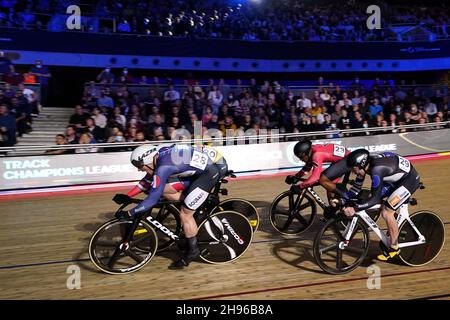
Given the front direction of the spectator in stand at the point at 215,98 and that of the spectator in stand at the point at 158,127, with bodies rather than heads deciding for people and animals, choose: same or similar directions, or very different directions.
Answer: same or similar directions

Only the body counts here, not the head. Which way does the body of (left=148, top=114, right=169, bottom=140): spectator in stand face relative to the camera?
toward the camera

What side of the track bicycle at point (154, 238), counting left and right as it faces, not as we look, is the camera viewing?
left

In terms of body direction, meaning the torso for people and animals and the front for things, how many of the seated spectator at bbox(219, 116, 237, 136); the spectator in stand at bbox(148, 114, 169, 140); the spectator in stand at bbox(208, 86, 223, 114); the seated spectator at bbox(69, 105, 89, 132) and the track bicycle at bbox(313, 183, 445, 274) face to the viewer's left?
1

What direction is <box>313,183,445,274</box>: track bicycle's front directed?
to the viewer's left

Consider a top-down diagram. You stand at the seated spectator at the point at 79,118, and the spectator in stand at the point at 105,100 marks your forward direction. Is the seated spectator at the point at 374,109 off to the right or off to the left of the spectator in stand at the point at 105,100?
right

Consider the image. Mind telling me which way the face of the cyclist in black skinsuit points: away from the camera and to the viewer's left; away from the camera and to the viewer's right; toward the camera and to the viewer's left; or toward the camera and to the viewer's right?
toward the camera and to the viewer's left

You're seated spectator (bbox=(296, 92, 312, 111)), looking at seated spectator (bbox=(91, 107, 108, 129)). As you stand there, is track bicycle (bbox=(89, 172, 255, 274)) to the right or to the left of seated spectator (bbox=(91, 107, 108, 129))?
left

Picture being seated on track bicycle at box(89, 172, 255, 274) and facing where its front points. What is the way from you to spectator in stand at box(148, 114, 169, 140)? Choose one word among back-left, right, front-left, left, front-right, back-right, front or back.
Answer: right

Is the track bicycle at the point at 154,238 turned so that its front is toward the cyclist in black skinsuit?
no

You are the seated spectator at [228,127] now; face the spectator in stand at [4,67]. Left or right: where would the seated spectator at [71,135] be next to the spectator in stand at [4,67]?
left

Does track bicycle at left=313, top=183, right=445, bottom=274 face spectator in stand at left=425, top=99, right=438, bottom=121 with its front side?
no

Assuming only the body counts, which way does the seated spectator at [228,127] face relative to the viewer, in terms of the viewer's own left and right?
facing the viewer

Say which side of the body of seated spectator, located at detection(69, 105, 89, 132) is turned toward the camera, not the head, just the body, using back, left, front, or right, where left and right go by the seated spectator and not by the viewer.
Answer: front

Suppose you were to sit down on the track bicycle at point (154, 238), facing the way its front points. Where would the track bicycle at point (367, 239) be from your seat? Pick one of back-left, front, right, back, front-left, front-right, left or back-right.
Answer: back

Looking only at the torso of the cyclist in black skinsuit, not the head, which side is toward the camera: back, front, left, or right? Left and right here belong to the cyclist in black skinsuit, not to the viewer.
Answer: left

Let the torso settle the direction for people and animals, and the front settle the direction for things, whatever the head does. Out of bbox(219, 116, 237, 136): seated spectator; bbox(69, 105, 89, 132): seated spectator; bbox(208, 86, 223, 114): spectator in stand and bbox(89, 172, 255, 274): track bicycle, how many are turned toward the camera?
3
